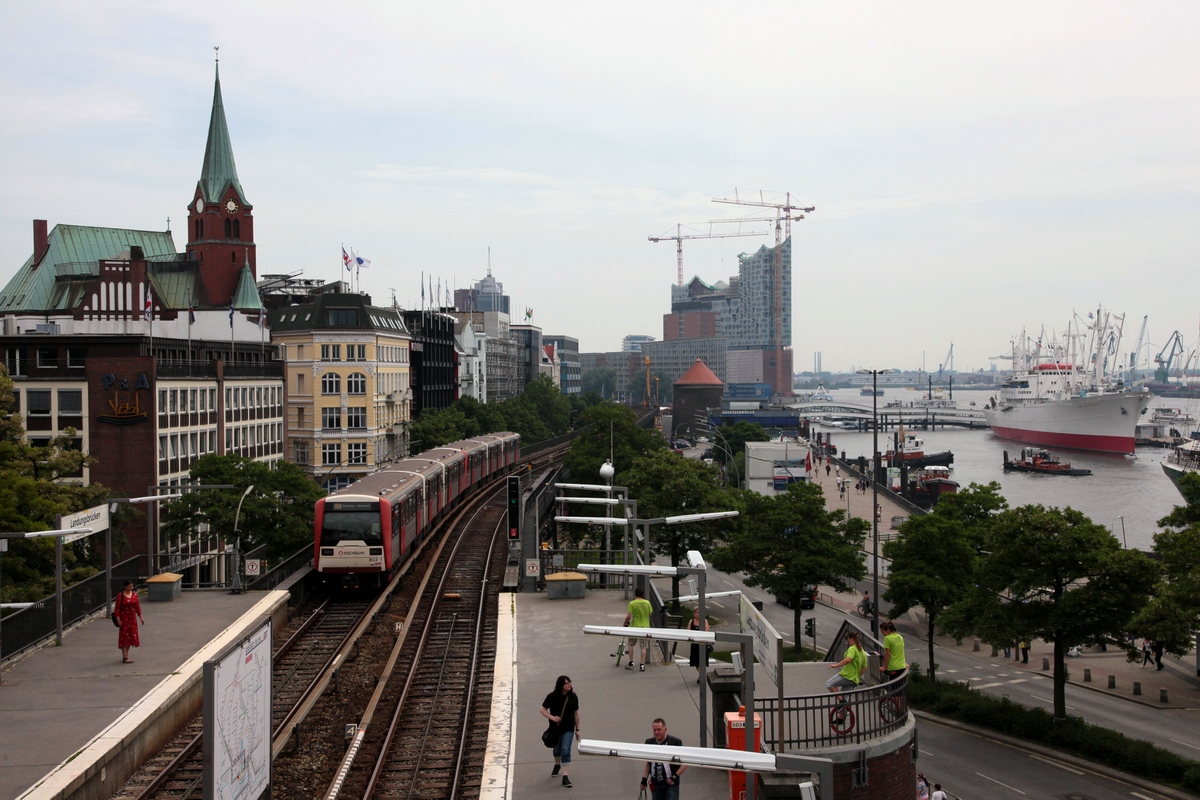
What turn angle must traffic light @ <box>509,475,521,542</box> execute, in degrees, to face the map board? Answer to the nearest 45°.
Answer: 0° — it already faces it

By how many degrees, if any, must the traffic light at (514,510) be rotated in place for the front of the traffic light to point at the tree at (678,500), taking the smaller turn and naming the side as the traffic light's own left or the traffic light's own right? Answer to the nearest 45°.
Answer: approximately 135° to the traffic light's own left

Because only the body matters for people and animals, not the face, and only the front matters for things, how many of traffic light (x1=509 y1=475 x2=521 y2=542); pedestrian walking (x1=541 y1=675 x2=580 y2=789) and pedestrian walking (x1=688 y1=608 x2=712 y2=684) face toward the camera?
3

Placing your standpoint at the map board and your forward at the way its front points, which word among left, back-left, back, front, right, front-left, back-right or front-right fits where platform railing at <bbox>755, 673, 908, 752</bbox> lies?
front-left

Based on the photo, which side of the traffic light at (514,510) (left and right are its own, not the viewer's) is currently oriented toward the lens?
front

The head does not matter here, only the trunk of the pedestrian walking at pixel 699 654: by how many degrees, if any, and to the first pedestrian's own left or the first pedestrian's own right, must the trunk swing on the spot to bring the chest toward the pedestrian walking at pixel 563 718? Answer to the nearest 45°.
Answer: approximately 45° to the first pedestrian's own right

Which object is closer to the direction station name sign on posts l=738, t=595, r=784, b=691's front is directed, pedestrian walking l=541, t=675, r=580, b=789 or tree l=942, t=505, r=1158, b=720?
the pedestrian walking

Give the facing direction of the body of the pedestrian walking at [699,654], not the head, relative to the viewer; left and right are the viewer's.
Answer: facing the viewer

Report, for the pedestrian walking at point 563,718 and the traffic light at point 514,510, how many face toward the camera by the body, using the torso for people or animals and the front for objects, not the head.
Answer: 2

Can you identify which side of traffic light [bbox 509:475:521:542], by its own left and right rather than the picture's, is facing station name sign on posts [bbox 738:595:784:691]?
front

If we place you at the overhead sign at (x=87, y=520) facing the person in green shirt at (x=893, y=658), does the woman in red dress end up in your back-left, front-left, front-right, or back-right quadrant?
front-right

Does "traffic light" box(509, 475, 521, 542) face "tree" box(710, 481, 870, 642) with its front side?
no

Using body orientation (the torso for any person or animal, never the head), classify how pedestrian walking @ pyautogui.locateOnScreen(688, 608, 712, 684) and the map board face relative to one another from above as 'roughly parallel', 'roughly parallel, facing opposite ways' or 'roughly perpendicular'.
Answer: roughly perpendicular

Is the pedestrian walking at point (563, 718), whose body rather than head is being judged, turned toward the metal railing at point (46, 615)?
no

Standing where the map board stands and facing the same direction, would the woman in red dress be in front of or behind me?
behind
